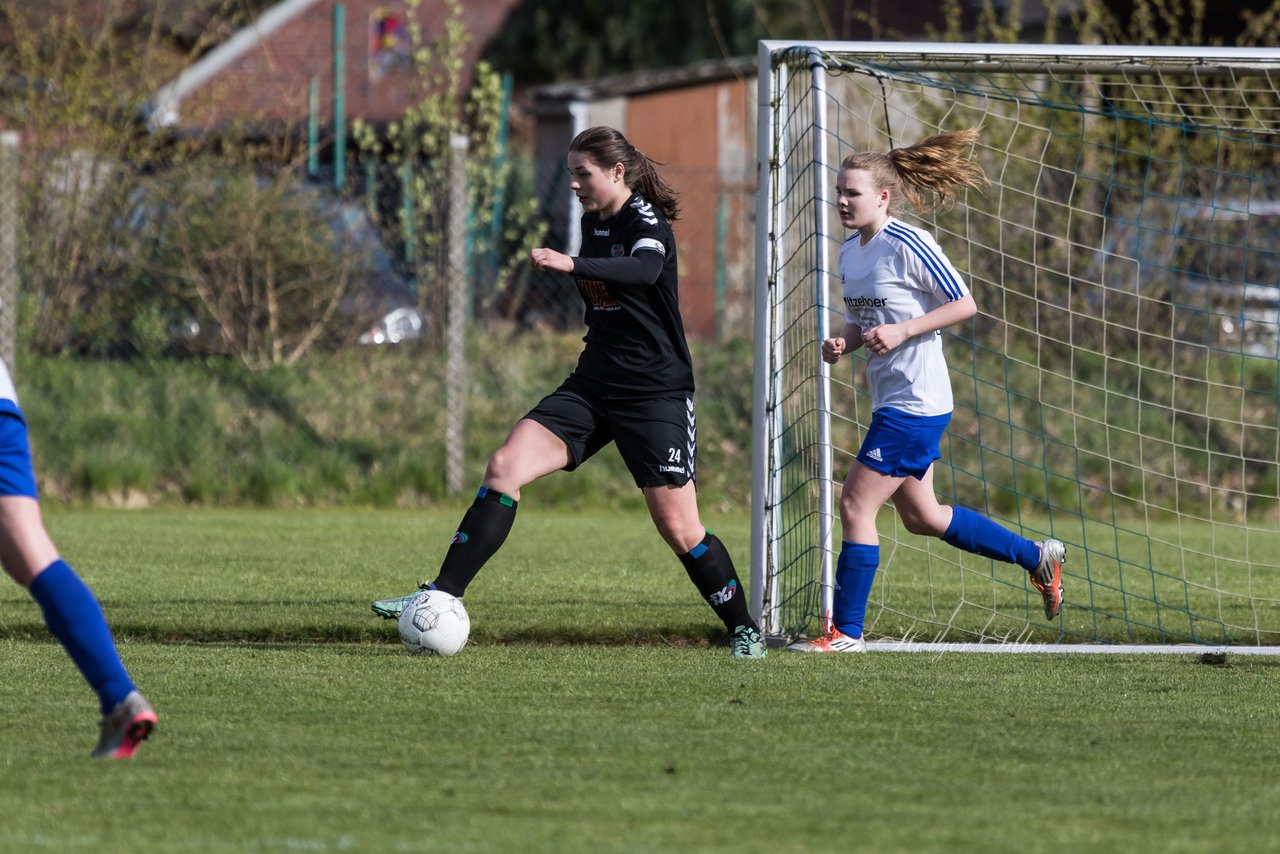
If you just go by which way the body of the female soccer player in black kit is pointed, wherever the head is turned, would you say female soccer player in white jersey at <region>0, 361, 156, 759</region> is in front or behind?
in front

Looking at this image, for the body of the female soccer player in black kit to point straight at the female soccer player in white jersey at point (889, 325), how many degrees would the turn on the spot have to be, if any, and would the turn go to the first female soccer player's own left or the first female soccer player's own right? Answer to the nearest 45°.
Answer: approximately 135° to the first female soccer player's own left

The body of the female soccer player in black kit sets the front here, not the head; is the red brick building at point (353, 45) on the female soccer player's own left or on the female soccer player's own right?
on the female soccer player's own right

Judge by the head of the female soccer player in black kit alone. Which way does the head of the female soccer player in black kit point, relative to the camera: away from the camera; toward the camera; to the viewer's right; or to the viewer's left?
to the viewer's left

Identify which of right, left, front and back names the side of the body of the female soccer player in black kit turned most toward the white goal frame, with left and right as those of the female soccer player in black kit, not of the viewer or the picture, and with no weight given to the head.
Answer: back

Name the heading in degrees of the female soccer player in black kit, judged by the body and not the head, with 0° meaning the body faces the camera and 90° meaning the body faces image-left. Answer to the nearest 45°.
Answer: approximately 45°

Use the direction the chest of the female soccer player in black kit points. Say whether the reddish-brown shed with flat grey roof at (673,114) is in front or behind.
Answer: behind
